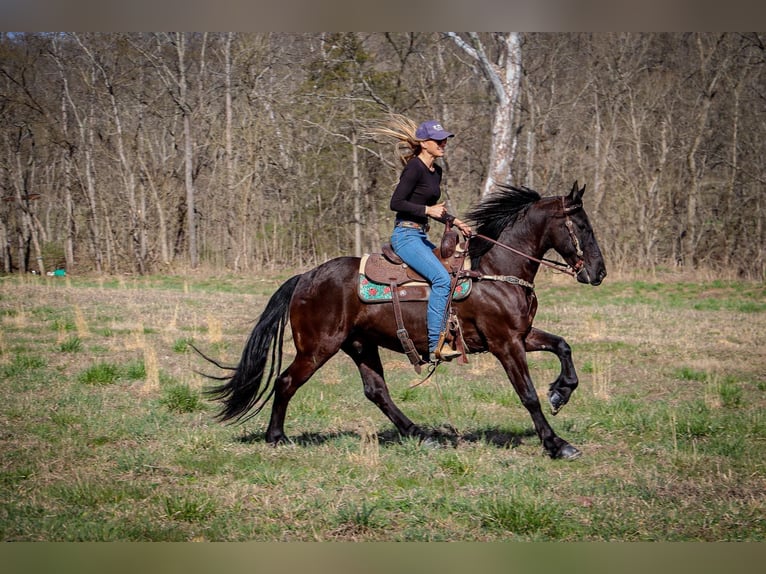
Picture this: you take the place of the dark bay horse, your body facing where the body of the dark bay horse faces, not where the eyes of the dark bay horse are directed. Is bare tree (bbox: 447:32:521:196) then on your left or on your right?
on your left

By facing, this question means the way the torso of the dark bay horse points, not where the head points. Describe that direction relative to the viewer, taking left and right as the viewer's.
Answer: facing to the right of the viewer
